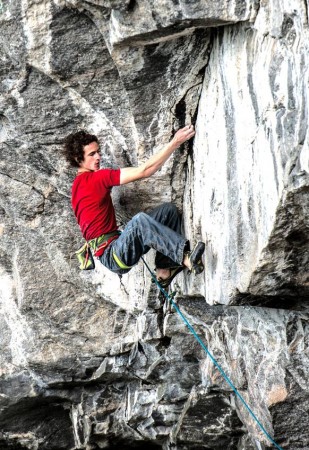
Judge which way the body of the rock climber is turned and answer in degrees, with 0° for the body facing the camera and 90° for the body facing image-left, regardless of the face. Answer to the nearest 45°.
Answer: approximately 270°
